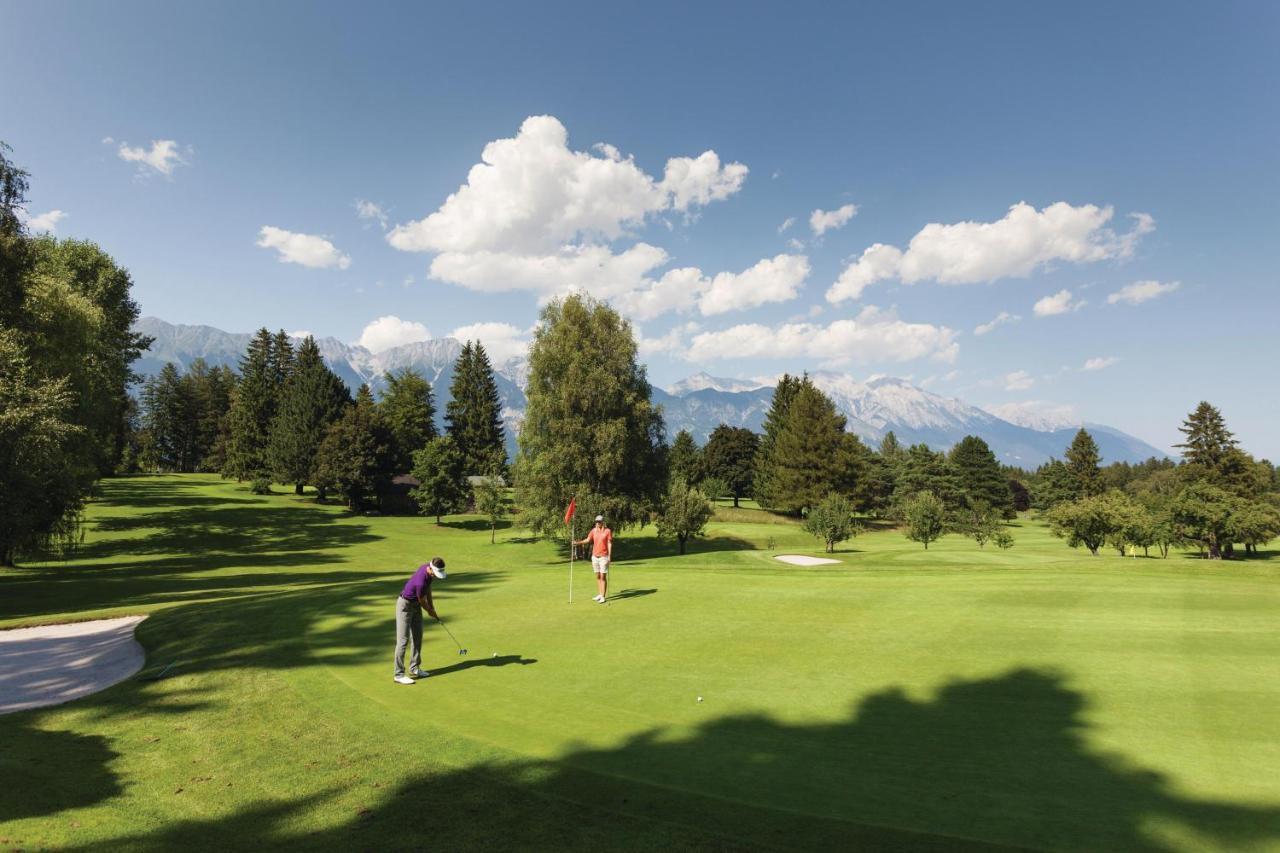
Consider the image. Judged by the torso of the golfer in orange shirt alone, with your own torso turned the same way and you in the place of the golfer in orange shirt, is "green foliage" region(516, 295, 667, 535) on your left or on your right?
on your right

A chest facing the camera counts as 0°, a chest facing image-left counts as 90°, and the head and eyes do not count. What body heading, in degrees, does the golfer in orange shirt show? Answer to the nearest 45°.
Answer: approximately 45°

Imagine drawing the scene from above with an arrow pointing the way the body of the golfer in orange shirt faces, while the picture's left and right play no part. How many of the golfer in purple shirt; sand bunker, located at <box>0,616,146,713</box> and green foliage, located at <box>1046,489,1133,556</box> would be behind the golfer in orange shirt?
1

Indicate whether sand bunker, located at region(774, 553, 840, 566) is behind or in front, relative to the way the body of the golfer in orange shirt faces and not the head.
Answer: behind

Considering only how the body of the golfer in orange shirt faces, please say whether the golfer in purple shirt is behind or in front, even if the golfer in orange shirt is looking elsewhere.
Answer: in front

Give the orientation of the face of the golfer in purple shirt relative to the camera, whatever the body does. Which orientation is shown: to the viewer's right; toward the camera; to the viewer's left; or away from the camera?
to the viewer's right

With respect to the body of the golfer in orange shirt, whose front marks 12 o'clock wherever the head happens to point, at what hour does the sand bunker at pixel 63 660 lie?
The sand bunker is roughly at 1 o'clock from the golfer in orange shirt.

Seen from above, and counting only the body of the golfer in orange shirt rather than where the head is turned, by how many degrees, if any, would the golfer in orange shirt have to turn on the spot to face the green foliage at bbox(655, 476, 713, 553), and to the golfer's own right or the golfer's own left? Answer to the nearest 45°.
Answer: approximately 135° to the golfer's own right

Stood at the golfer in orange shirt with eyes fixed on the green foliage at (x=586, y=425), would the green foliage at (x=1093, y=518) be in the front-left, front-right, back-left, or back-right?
front-right
